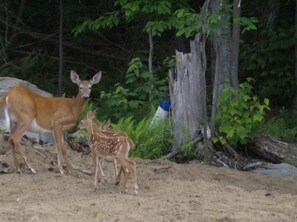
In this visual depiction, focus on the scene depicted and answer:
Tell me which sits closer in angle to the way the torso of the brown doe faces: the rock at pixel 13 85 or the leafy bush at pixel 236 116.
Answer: the leafy bush

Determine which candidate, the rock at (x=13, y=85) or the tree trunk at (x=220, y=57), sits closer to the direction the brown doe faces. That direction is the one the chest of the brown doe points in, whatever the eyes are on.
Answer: the tree trunk

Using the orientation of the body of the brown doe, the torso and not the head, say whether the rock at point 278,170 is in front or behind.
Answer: in front

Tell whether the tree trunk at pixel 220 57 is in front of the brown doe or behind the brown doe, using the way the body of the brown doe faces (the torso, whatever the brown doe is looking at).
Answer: in front

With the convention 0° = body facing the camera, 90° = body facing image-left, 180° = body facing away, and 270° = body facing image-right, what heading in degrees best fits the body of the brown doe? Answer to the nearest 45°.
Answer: approximately 270°
